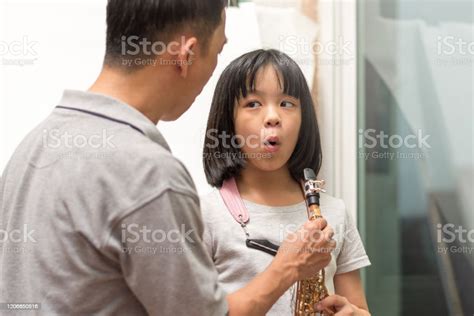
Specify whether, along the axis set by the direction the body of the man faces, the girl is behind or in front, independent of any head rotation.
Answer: in front

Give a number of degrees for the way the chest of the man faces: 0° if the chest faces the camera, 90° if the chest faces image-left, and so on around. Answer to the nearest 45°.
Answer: approximately 225°

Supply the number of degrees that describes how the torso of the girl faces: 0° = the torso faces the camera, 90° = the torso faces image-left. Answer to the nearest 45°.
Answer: approximately 0°

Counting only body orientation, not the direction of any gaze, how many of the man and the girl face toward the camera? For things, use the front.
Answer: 1

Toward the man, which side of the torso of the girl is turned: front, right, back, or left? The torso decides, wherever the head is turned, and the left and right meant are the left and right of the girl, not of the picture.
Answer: front
